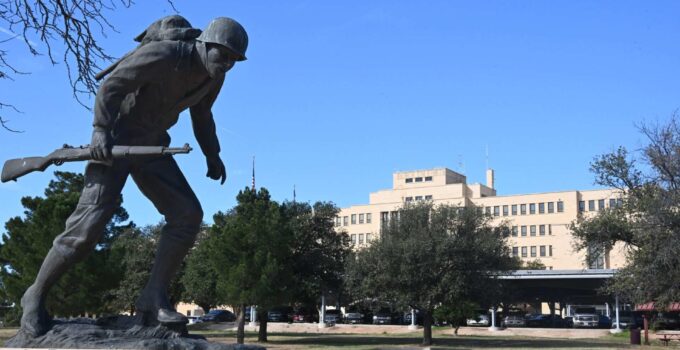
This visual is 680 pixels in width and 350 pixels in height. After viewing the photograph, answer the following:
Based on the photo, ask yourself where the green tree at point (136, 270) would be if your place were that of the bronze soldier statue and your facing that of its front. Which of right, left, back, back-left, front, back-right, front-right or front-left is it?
back-left

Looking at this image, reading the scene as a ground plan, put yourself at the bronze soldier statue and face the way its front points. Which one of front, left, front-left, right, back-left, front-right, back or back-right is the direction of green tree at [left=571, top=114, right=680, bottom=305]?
left

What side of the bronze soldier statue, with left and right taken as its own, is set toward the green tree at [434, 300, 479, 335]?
left

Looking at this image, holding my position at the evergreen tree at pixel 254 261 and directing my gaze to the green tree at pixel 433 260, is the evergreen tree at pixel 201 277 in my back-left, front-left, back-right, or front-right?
back-left

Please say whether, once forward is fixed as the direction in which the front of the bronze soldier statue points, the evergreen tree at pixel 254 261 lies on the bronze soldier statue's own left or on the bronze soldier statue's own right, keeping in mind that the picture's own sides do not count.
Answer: on the bronze soldier statue's own left

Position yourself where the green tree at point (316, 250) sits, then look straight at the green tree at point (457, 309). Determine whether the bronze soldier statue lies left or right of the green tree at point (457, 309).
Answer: right

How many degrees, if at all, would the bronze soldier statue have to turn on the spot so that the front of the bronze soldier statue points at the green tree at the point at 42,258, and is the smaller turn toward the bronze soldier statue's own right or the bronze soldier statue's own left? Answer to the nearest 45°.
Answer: approximately 135° to the bronze soldier statue's own left

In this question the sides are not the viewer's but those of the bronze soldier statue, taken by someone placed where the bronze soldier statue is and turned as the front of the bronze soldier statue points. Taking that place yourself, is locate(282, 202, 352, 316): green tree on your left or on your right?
on your left

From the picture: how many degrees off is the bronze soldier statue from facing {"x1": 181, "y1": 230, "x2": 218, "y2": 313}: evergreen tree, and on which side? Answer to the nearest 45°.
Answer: approximately 135° to its left

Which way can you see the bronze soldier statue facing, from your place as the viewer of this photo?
facing the viewer and to the right of the viewer
